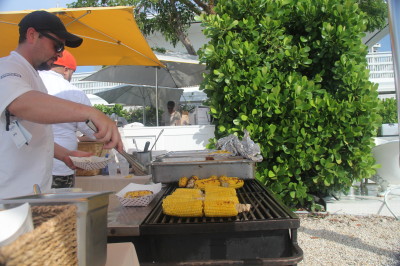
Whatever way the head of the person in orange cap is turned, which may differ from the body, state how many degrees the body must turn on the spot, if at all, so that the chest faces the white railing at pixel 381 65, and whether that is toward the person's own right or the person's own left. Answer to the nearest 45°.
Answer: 0° — they already face it

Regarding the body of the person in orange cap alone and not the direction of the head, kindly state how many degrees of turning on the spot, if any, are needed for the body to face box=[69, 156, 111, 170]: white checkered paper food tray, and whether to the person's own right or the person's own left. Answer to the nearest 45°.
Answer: approximately 135° to the person's own right

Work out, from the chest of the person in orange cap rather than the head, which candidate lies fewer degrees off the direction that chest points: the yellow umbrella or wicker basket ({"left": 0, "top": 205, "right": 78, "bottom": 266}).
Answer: the yellow umbrella

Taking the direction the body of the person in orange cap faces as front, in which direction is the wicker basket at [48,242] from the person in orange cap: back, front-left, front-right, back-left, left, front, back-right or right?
back-right

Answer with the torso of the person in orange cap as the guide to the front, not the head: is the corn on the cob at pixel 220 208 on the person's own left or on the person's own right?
on the person's own right

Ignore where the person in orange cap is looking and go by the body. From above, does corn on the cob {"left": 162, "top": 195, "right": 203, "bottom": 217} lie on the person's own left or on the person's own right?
on the person's own right

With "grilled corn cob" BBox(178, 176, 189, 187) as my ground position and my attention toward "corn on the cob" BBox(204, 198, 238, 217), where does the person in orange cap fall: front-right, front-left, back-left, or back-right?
back-right

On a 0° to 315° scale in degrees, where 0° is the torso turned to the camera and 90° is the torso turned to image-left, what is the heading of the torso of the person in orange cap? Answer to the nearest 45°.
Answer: approximately 225°

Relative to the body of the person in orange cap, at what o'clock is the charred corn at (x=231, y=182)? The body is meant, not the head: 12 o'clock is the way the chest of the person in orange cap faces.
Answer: The charred corn is roughly at 3 o'clock from the person in orange cap.

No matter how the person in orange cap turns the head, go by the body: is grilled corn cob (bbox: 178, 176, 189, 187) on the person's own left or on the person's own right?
on the person's own right
